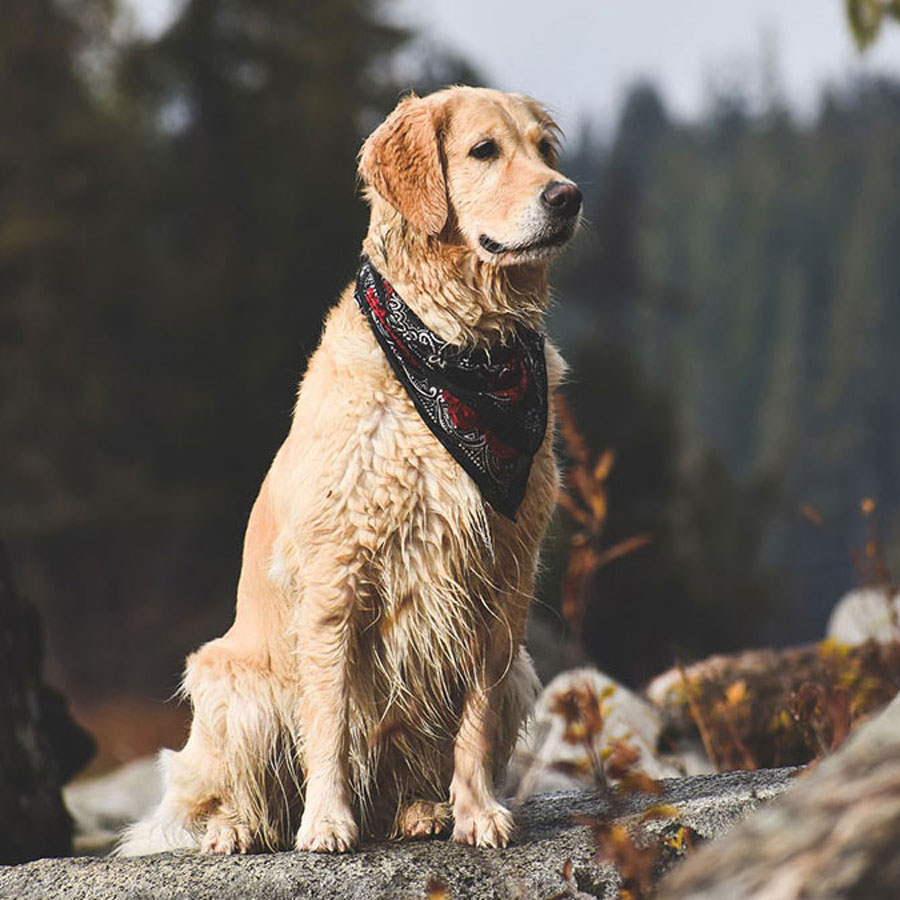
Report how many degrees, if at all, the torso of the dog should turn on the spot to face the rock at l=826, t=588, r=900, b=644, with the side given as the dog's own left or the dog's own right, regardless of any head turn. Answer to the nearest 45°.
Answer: approximately 90° to the dog's own left

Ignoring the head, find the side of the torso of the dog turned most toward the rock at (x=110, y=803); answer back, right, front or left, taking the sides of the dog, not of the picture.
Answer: back

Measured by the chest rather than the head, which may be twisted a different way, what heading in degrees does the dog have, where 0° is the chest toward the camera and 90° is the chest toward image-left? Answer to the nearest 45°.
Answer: approximately 315°
